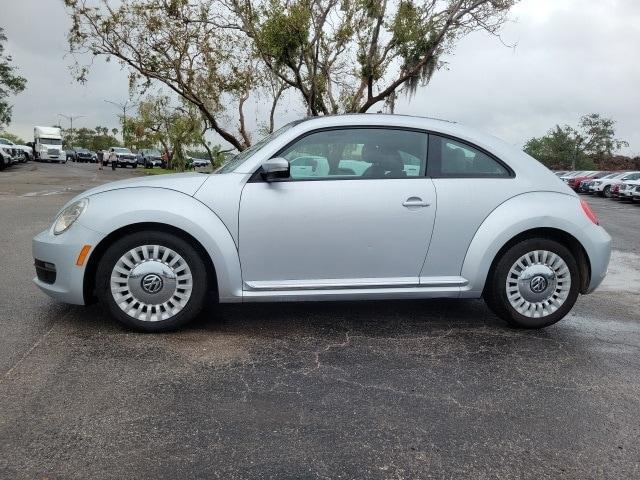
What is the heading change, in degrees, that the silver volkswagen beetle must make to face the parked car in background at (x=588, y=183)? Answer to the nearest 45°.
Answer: approximately 135° to its right

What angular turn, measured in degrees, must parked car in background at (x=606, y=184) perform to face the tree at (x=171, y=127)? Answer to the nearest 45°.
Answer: approximately 45° to its right

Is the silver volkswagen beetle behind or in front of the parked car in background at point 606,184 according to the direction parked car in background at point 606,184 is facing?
in front

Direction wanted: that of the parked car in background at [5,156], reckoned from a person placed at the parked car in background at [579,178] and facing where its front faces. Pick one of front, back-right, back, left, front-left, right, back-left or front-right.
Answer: front

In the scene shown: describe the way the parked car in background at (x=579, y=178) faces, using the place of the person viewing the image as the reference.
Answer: facing the viewer and to the left of the viewer

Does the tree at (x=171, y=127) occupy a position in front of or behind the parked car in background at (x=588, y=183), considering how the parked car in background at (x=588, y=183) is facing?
in front

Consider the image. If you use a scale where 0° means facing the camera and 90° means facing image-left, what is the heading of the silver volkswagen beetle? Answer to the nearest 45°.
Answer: approximately 90°

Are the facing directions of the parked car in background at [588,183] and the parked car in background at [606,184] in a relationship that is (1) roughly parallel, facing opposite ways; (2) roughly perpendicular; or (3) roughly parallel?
roughly parallel

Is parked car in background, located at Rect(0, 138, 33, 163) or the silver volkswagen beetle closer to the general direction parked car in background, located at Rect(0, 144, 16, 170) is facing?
the silver volkswagen beetle

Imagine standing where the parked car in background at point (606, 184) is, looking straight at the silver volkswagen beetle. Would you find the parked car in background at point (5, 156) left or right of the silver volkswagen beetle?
right
